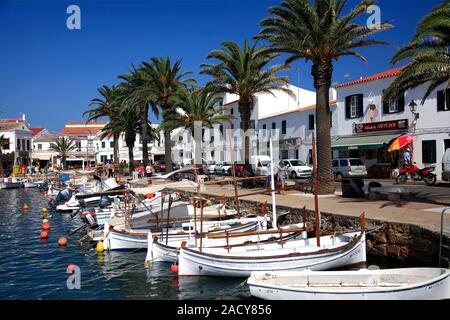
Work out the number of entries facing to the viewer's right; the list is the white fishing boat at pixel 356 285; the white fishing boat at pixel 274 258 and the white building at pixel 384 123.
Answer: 2

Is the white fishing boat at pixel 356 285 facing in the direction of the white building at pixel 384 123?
no

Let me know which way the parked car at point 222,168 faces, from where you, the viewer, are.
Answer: facing the viewer and to the left of the viewer

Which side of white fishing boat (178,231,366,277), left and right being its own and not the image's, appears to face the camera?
right

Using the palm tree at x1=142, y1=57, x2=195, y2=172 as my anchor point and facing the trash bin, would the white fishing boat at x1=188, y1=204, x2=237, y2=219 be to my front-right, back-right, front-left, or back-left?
front-right

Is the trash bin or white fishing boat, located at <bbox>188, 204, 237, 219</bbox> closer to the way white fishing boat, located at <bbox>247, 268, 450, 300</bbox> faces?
the trash bin

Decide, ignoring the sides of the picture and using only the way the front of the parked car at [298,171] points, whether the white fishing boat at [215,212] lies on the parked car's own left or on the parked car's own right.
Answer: on the parked car's own right

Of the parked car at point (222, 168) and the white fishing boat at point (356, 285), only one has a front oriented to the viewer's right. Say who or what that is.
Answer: the white fishing boat

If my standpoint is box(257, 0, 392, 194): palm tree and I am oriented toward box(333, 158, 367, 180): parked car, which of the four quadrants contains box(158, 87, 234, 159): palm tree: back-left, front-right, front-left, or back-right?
front-left

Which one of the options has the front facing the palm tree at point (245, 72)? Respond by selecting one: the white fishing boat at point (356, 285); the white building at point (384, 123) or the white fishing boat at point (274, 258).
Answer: the white building

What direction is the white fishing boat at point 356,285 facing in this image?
to the viewer's right

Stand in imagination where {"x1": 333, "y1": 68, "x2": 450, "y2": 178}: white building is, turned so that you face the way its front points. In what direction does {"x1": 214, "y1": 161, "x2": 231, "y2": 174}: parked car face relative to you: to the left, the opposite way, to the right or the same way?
the same way
